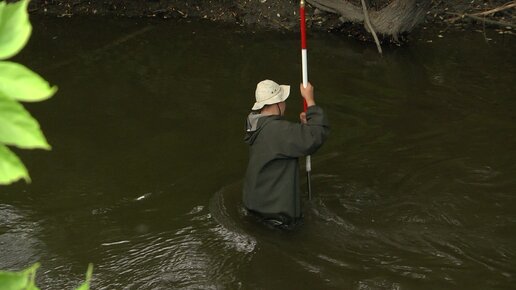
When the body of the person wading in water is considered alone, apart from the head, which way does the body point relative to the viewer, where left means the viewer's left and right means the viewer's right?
facing away from the viewer and to the right of the viewer

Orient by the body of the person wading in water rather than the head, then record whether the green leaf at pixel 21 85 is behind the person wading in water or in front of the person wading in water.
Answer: behind

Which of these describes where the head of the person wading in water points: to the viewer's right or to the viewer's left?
to the viewer's right
